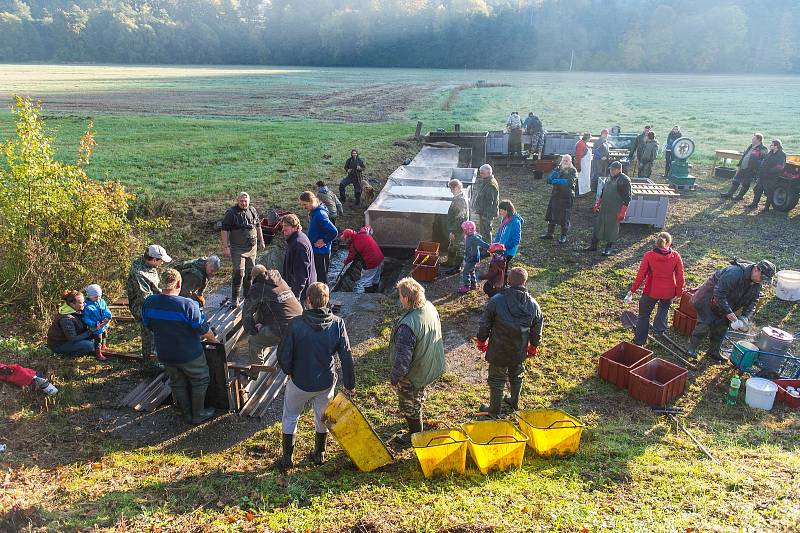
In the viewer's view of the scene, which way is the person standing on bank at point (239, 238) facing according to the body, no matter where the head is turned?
toward the camera

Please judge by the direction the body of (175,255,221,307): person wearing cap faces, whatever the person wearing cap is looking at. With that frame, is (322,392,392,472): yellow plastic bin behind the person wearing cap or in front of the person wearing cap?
in front

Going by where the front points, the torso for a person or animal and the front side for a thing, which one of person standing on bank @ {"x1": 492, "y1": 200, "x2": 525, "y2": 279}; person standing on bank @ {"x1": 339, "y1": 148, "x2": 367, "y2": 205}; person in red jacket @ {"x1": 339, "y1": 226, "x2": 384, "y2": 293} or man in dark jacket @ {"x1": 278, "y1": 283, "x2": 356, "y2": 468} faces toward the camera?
person standing on bank @ {"x1": 339, "y1": 148, "x2": 367, "y2": 205}

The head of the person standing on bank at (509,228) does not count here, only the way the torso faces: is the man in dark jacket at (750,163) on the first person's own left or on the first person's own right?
on the first person's own right

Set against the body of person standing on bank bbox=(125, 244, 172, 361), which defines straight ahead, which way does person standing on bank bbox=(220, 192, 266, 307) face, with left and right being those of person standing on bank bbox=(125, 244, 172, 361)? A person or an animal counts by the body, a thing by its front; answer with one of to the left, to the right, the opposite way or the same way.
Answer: to the right

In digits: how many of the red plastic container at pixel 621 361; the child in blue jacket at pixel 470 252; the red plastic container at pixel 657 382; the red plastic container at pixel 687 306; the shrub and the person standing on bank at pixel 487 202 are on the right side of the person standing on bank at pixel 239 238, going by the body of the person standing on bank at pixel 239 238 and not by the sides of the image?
1

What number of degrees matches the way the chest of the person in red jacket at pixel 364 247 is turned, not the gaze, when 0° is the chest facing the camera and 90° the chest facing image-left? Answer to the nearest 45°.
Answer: approximately 135°

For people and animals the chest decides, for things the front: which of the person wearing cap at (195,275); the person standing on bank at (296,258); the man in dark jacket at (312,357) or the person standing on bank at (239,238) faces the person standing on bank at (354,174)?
the man in dark jacket

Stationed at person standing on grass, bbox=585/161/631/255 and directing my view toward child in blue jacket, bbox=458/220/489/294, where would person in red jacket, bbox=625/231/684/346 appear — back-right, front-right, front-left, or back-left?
front-left

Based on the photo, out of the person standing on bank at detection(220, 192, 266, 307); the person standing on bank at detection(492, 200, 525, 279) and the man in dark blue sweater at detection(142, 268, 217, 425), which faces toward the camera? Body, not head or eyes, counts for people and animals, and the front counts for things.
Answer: the person standing on bank at detection(220, 192, 266, 307)

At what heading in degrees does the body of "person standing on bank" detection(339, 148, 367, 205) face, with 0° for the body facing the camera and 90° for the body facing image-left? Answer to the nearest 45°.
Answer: approximately 0°

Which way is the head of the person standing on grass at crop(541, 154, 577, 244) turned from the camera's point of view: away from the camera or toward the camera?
toward the camera

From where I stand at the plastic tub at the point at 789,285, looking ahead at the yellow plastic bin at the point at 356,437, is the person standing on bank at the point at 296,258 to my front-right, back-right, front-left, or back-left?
front-right

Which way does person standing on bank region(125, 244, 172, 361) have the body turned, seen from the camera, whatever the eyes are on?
to the viewer's right

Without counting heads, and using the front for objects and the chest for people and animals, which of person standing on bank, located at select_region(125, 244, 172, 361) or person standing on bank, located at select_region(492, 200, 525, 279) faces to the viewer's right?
person standing on bank, located at select_region(125, 244, 172, 361)
